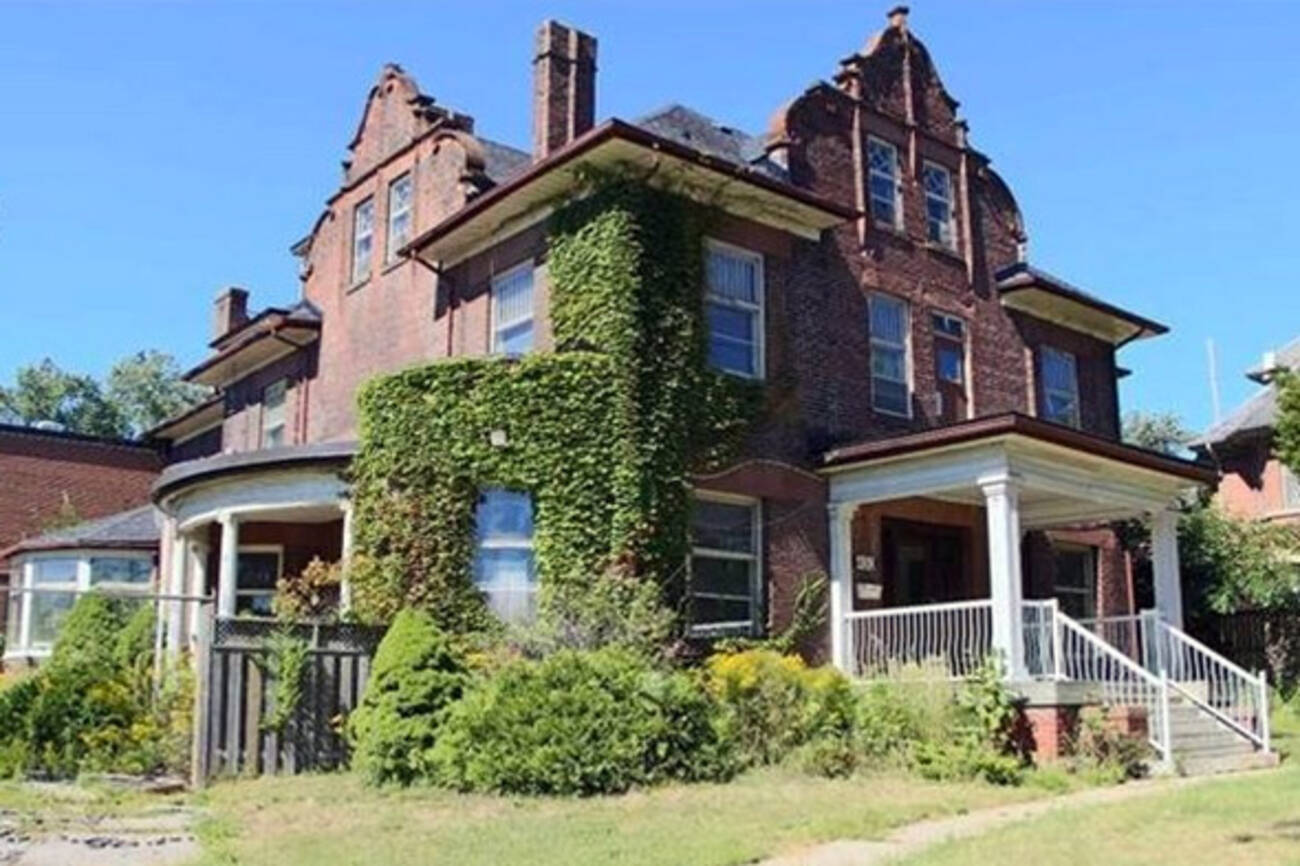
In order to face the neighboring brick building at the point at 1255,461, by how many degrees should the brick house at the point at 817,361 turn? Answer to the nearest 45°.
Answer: approximately 90° to its left

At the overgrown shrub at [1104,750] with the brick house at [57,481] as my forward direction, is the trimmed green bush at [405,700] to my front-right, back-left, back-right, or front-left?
front-left

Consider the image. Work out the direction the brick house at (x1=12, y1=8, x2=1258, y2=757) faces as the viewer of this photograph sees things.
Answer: facing the viewer and to the right of the viewer

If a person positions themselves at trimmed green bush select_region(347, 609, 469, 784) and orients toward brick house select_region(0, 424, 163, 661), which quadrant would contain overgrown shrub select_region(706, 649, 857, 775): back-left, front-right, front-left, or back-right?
back-right

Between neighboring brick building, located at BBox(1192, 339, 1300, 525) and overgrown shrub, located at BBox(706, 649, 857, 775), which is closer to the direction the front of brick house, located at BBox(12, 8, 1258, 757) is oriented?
the overgrown shrub
